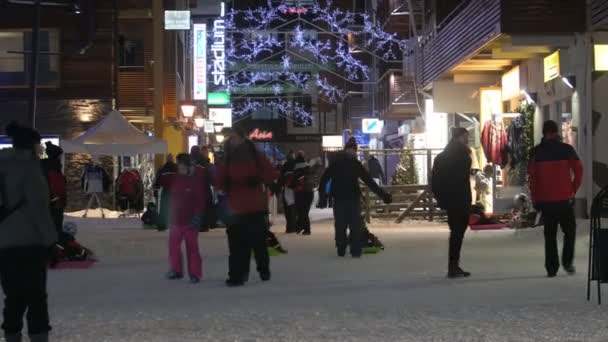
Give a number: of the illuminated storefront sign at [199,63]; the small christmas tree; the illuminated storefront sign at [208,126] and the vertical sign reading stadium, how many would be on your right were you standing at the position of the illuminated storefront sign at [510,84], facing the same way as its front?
4

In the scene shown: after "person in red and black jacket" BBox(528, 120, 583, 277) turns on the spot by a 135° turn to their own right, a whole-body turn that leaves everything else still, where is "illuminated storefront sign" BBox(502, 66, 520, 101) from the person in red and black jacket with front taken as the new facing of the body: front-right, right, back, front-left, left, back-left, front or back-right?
back-left

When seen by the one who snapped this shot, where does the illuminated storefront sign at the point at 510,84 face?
facing the viewer and to the left of the viewer

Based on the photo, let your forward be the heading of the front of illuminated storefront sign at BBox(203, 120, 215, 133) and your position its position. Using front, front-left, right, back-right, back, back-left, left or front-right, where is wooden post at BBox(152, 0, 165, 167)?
front

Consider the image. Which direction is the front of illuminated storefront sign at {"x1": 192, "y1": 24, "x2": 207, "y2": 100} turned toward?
toward the camera

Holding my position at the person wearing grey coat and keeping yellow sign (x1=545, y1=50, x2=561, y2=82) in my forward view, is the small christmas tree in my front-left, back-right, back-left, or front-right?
front-left

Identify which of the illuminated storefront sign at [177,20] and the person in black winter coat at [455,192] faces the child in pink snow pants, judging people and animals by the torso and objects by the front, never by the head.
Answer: the illuminated storefront sign

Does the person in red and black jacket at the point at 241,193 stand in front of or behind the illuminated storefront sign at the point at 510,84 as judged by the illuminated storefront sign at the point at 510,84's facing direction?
in front

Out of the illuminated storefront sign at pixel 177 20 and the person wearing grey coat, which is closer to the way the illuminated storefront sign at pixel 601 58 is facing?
the person wearing grey coat

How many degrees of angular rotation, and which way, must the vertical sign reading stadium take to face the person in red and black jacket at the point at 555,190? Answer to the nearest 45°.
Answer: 0° — it already faces them
